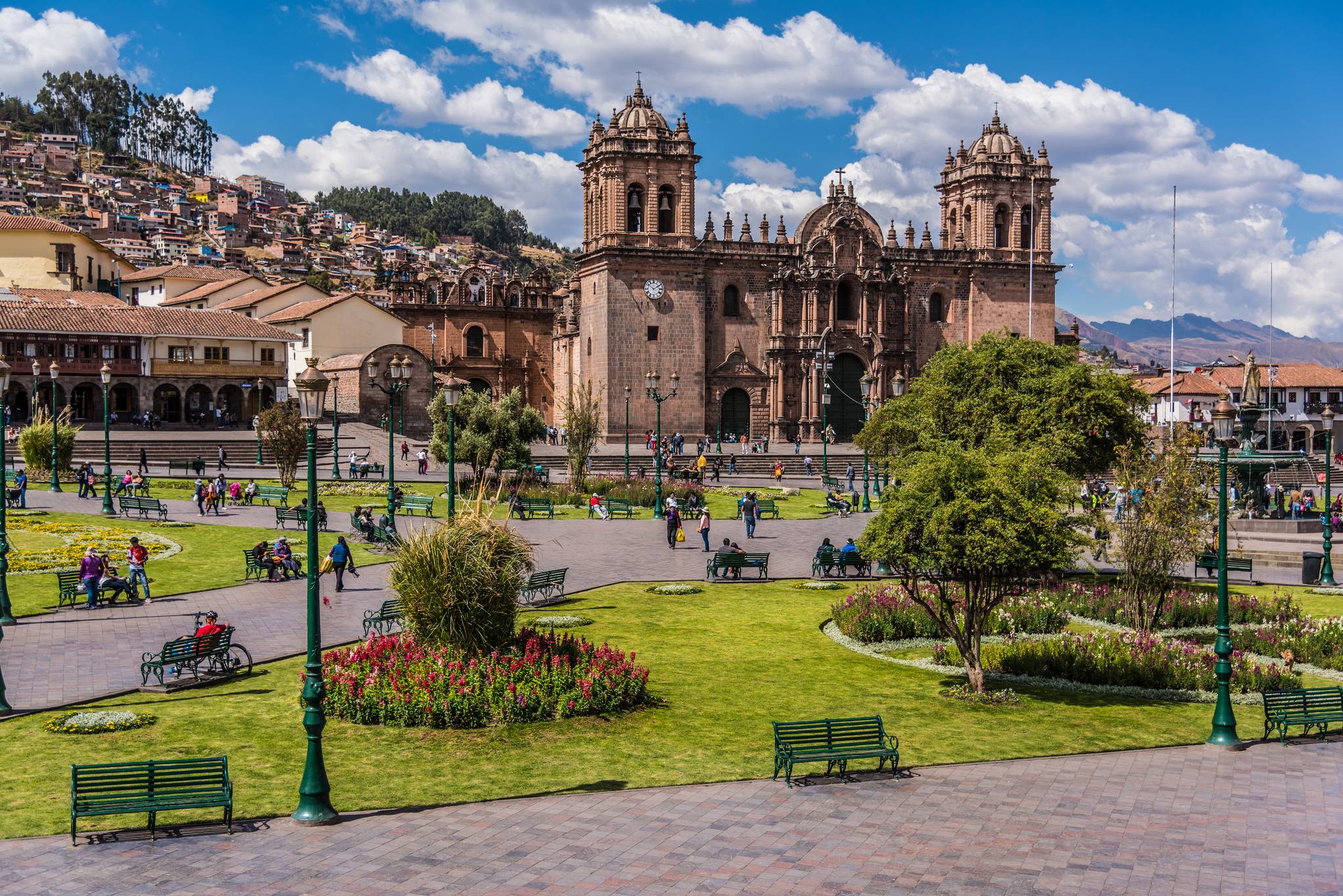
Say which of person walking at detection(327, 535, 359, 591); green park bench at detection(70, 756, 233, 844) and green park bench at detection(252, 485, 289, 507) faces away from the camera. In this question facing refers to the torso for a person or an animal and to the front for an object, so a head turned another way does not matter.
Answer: the person walking

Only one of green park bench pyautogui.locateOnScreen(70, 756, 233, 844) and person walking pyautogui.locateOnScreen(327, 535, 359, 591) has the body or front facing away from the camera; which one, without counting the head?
the person walking

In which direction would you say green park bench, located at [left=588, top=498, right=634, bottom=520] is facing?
toward the camera

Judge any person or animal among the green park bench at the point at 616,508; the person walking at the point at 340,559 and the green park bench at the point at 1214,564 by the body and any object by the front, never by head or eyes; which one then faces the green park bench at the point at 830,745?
the green park bench at the point at 616,508

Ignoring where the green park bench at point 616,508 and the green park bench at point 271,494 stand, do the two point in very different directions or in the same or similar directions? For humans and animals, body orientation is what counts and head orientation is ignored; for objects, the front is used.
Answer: same or similar directions

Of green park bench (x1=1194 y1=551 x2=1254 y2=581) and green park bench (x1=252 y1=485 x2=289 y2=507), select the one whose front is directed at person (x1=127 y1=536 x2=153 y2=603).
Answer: green park bench (x1=252 y1=485 x2=289 y2=507)

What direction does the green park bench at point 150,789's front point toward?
toward the camera

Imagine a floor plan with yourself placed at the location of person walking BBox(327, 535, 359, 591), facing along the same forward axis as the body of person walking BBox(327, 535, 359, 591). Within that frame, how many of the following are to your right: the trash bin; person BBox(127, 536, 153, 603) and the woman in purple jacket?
1

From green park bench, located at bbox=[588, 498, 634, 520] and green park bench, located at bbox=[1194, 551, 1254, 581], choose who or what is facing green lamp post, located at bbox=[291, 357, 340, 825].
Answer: green park bench, located at bbox=[588, 498, 634, 520]
